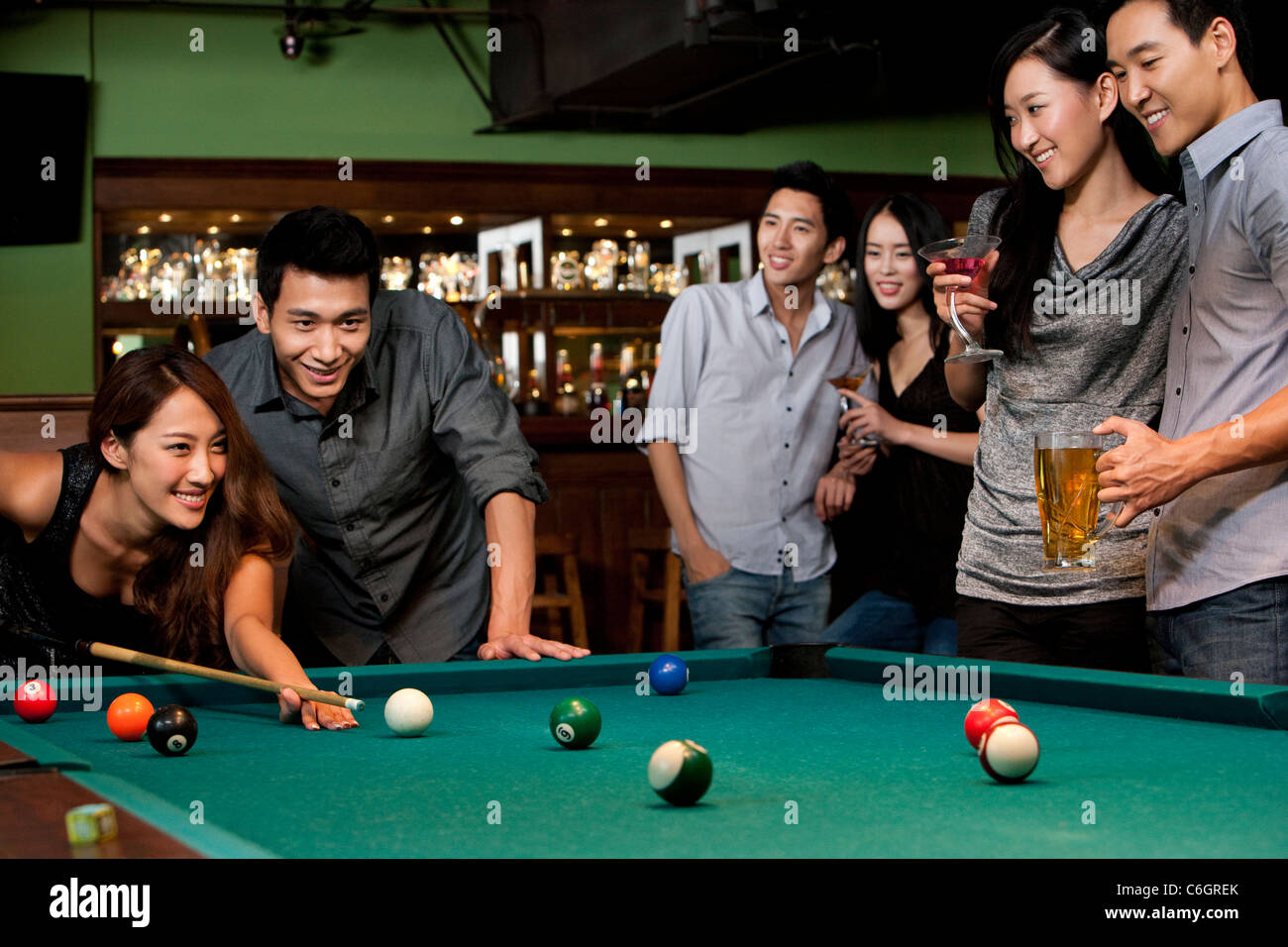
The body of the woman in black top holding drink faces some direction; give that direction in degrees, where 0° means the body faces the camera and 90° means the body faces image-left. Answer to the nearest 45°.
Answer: approximately 45°

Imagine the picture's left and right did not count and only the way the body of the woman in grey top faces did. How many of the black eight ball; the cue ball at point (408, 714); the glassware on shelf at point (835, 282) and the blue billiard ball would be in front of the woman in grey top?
3

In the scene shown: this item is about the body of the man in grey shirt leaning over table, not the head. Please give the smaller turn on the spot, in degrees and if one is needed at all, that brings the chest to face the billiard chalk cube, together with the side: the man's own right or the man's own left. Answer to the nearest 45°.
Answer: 0° — they already face it

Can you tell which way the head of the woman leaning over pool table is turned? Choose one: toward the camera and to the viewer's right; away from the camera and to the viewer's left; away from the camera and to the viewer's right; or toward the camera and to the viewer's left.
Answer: toward the camera and to the viewer's right

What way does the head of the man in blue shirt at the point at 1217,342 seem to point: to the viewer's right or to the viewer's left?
to the viewer's left

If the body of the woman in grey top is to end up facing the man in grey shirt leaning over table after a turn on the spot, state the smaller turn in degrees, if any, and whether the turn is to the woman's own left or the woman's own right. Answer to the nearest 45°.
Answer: approximately 45° to the woman's own right

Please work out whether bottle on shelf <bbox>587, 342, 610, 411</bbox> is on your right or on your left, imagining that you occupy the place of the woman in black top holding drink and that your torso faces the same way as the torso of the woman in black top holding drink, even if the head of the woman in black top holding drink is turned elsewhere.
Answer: on your right

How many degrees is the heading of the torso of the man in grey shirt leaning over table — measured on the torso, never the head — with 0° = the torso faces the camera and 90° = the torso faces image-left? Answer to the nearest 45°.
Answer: approximately 0°

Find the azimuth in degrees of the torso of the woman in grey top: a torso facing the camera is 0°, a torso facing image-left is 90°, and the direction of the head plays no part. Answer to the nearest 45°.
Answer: approximately 45°
